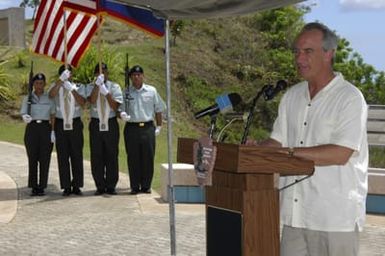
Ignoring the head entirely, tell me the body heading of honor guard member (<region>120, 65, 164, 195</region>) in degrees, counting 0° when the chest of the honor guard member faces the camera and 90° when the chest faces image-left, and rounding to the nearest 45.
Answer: approximately 0°

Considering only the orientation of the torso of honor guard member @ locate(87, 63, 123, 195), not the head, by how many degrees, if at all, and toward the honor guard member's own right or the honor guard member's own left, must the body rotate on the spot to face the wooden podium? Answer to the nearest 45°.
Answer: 0° — they already face it

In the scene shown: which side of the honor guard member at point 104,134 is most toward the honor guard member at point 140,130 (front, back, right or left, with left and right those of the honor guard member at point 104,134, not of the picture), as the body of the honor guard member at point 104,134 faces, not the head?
left

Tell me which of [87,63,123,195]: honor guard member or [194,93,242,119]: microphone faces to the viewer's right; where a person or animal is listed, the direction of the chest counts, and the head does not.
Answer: the microphone

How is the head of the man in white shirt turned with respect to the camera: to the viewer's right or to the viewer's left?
to the viewer's left

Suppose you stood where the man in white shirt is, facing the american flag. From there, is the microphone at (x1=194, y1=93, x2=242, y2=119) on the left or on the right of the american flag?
left

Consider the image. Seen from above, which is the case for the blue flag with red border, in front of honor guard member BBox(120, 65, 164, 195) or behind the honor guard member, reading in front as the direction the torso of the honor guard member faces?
in front

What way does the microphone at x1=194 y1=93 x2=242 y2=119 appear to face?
to the viewer's right

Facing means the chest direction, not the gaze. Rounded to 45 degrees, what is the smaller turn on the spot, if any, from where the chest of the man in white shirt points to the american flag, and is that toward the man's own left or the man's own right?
approximately 90° to the man's own right
